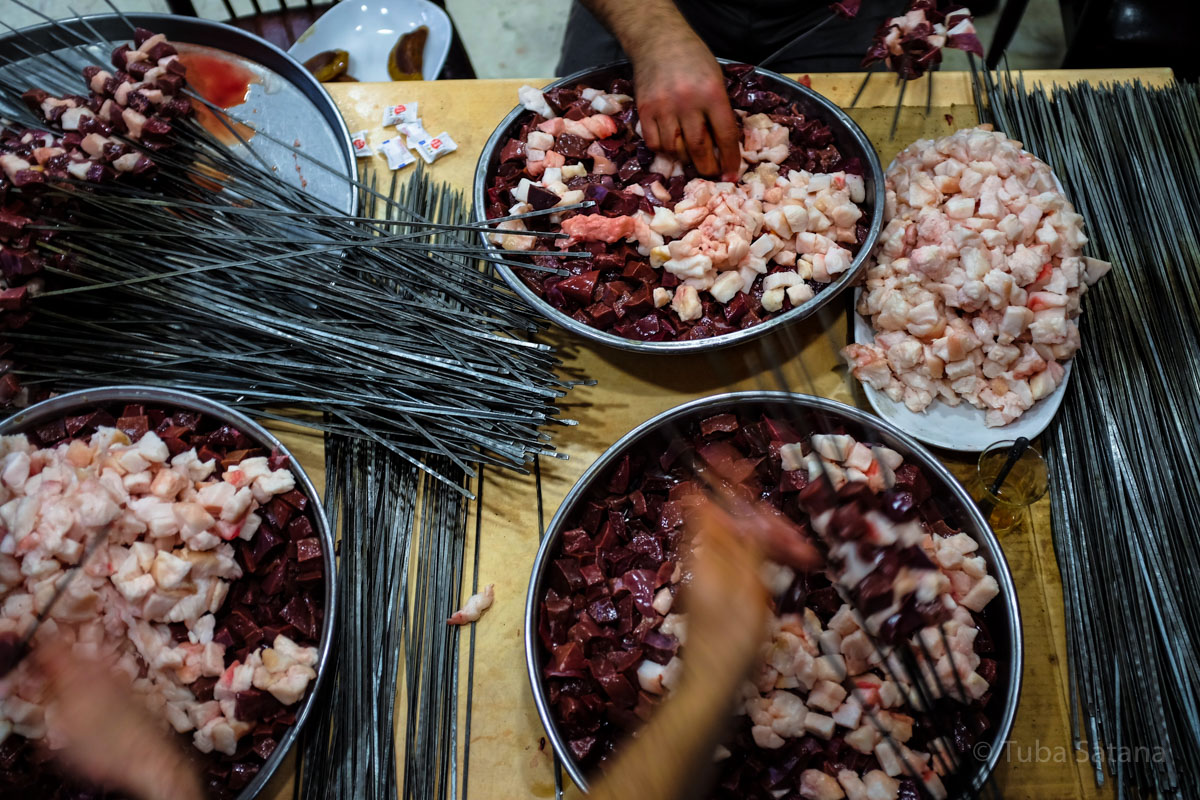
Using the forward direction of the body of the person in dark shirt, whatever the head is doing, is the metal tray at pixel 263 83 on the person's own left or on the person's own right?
on the person's own right

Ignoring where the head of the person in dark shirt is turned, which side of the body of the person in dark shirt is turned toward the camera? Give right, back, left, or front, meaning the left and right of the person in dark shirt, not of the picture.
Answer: front

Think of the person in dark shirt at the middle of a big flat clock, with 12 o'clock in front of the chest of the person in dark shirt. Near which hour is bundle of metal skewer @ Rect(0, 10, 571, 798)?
The bundle of metal skewer is roughly at 2 o'clock from the person in dark shirt.

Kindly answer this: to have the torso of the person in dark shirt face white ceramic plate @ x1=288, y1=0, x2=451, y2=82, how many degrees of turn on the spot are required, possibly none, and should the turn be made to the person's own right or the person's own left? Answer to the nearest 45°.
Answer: approximately 135° to the person's own right

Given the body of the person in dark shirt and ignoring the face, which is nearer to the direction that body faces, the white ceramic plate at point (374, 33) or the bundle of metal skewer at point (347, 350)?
the bundle of metal skewer

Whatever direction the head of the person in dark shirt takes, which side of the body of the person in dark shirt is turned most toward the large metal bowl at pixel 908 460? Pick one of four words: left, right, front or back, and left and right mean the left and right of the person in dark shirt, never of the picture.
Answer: front

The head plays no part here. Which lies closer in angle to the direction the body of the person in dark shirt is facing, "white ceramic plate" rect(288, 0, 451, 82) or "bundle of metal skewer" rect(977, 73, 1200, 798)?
the bundle of metal skewer

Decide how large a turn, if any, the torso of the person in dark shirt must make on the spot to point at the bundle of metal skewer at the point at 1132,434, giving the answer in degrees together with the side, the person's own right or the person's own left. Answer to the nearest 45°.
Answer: approximately 45° to the person's own left
